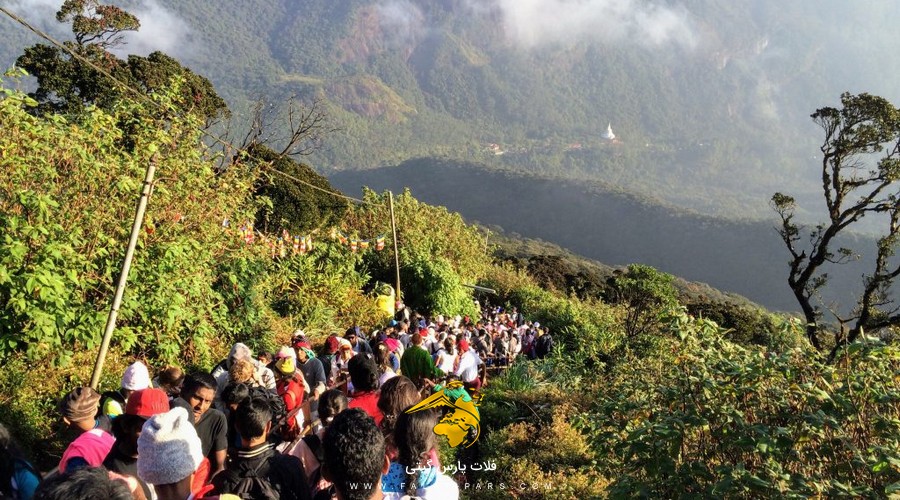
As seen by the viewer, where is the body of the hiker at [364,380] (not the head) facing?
away from the camera

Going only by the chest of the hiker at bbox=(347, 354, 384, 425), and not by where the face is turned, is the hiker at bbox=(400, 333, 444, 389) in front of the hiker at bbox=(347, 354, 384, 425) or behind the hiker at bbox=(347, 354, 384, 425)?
in front

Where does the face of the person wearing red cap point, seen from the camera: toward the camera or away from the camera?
away from the camera

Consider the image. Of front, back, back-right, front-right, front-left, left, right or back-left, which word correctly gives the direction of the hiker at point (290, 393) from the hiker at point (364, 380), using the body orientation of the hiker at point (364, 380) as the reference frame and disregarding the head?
front-left

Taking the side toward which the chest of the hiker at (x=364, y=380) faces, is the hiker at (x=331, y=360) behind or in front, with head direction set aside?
in front

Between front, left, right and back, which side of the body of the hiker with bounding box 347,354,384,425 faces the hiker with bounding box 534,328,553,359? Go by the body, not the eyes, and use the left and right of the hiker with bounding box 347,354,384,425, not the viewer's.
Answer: front

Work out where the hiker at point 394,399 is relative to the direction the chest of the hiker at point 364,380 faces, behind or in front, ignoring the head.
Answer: behind

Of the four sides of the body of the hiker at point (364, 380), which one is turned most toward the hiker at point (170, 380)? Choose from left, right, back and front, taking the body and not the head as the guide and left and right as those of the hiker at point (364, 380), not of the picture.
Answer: left

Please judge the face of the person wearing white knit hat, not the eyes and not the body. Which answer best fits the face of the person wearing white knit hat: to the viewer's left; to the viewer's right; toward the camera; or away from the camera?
away from the camera

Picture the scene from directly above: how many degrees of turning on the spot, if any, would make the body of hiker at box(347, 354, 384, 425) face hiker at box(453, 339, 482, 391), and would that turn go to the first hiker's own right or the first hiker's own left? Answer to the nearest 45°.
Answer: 0° — they already face them

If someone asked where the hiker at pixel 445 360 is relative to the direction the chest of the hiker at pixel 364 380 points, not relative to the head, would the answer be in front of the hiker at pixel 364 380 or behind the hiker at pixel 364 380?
in front
